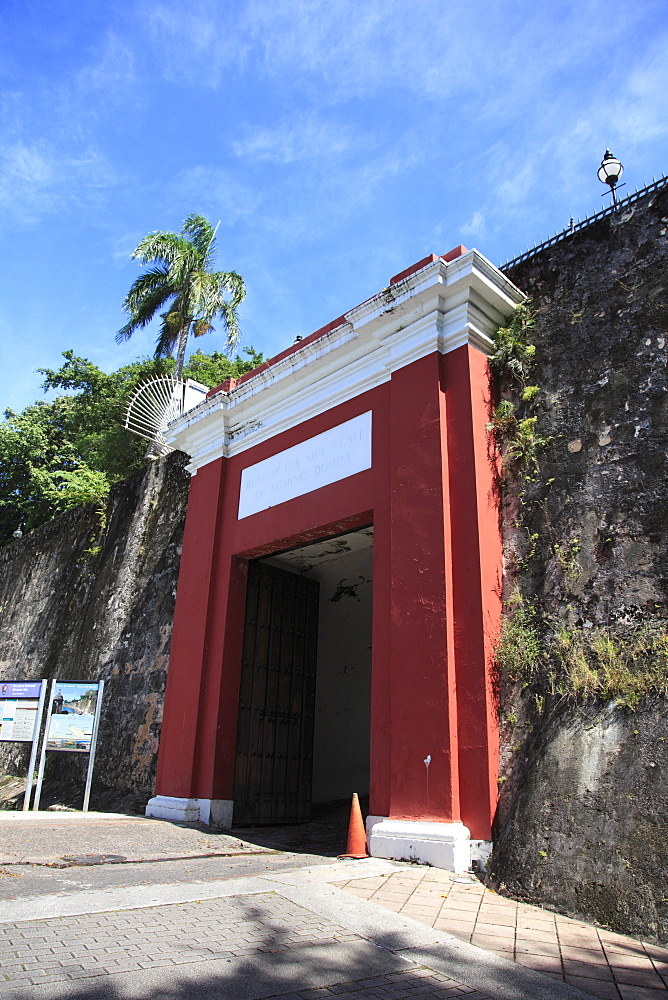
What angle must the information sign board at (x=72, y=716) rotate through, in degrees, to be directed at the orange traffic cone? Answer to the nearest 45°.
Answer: approximately 45° to its left

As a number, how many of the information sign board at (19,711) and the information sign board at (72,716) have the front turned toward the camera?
2

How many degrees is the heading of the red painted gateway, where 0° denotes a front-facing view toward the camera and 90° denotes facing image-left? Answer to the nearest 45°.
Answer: approximately 45°

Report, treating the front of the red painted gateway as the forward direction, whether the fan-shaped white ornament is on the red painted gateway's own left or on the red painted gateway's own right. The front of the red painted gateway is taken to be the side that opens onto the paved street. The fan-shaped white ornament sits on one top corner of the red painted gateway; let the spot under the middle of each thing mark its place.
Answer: on the red painted gateway's own right

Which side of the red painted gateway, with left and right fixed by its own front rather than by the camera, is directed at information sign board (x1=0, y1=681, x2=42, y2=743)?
right
